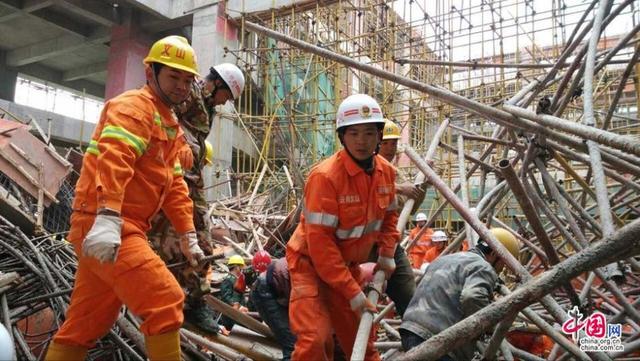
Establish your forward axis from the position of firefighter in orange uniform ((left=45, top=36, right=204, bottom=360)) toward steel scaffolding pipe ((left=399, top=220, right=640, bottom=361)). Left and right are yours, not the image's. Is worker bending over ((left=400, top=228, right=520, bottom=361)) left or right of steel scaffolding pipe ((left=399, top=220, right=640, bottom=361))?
left

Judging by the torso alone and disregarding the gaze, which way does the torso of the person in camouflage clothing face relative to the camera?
to the viewer's right

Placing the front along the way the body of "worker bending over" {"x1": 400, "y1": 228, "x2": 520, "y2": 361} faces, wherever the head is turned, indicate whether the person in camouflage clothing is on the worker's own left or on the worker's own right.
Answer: on the worker's own left

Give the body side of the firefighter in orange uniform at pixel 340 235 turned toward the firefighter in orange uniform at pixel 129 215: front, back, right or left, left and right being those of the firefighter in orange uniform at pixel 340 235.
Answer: right

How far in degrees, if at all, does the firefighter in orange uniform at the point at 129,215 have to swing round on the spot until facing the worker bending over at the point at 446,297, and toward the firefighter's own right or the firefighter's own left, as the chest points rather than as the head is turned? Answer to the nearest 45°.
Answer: approximately 45° to the firefighter's own left

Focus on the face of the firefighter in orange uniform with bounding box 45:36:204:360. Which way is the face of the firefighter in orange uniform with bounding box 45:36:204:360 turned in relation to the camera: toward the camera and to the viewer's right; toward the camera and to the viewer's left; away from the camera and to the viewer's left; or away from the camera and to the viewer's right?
toward the camera and to the viewer's right

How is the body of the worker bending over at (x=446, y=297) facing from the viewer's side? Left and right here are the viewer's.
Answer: facing away from the viewer and to the right of the viewer

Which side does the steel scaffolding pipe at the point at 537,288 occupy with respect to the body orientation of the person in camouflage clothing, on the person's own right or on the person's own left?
on the person's own right
